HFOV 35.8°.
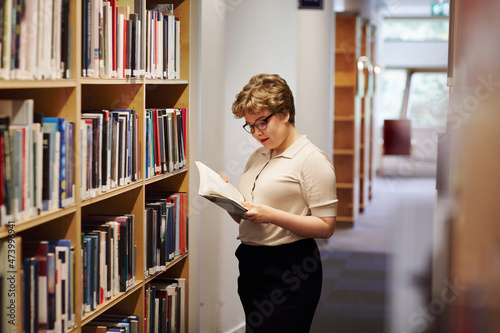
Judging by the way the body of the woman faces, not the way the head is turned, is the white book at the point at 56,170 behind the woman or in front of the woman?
in front

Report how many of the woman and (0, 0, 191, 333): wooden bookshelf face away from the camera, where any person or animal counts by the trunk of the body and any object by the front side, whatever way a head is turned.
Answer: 0

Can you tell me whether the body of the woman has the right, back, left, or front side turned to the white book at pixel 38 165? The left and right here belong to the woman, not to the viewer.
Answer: front

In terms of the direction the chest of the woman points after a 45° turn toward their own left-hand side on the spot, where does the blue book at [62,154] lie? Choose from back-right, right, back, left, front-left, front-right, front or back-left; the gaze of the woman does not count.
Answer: front-right

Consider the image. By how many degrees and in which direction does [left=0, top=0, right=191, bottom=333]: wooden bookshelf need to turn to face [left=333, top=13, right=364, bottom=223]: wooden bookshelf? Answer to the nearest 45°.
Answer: approximately 90° to its left

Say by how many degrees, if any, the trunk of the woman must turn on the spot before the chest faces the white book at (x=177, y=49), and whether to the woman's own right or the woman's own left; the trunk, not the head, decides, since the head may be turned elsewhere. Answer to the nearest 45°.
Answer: approximately 90° to the woman's own right

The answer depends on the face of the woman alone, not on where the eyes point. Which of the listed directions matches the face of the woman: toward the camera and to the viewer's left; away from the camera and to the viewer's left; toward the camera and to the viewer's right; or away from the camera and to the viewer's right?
toward the camera and to the viewer's left

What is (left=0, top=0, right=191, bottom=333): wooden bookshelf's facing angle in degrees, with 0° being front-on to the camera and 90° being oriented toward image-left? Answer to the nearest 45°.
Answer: approximately 315°

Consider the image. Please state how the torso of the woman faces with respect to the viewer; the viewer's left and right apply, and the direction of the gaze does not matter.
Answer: facing the viewer and to the left of the viewer

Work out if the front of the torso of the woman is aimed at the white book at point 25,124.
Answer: yes

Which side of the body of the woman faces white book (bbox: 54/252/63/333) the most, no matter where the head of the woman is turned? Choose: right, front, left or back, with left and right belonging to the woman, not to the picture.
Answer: front
